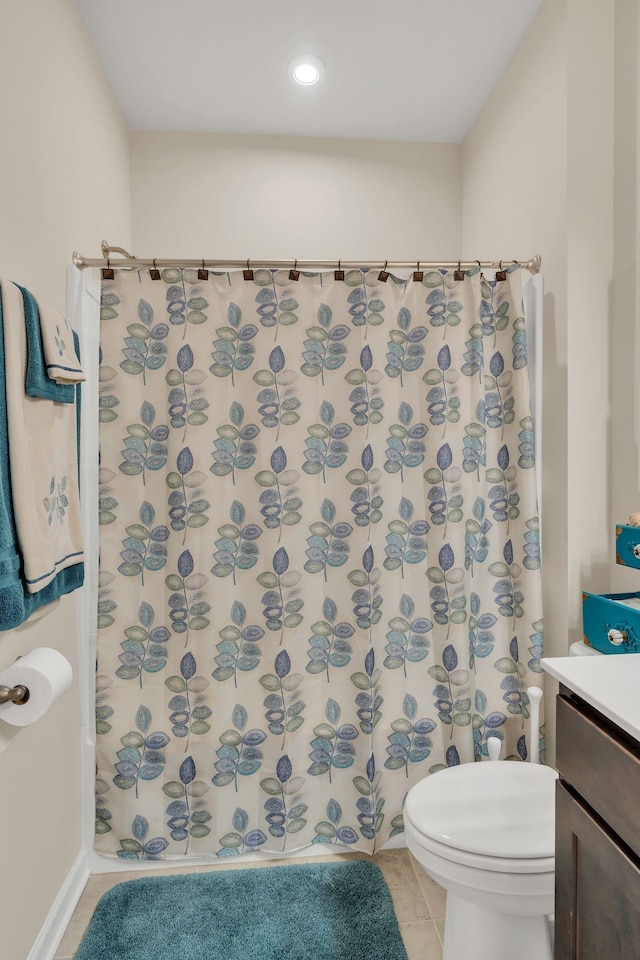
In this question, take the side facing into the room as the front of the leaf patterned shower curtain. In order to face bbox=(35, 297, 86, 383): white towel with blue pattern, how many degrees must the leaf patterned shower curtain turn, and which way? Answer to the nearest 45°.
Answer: approximately 45° to its right

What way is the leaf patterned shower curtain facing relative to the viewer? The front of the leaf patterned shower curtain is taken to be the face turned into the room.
toward the camera

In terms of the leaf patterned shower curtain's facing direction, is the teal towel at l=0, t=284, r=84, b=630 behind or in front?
in front

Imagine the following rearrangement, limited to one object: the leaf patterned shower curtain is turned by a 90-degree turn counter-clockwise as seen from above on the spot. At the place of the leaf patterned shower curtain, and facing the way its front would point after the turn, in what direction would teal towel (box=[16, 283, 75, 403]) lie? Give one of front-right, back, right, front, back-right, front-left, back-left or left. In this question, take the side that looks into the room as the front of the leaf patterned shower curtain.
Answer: back-right

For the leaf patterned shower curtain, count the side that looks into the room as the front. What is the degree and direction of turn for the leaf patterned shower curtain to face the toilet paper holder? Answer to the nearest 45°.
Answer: approximately 45° to its right
